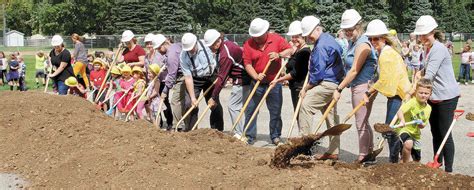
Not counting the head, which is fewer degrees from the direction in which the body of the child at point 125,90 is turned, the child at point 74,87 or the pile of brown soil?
the pile of brown soil

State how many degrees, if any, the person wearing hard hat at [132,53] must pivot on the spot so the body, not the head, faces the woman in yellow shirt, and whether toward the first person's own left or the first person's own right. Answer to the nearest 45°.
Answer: approximately 90° to the first person's own left

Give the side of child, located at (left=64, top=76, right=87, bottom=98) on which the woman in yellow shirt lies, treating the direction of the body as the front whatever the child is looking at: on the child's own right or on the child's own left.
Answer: on the child's own left

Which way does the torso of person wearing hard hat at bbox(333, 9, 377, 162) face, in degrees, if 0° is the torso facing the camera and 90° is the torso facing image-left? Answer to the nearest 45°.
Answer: approximately 45°

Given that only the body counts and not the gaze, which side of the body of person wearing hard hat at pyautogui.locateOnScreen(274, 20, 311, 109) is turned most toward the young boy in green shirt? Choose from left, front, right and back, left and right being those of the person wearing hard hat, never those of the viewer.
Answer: left

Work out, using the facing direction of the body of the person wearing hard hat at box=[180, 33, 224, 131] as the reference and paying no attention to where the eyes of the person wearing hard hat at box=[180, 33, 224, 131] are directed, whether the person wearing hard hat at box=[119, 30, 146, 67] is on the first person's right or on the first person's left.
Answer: on the first person's right

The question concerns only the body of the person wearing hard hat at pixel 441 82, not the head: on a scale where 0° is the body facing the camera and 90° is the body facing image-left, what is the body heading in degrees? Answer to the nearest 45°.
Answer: approximately 45°

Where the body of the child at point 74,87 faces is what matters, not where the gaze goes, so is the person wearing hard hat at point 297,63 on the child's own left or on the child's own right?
on the child's own left

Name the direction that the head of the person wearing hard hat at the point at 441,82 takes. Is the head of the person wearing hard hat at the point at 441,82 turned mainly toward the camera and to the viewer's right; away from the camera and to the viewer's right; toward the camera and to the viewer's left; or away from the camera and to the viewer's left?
toward the camera and to the viewer's left
